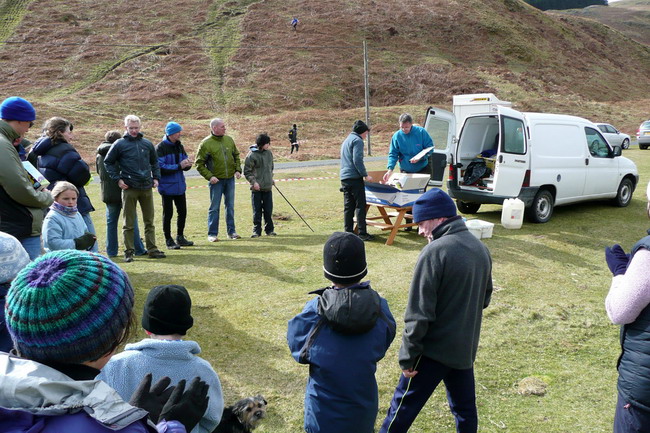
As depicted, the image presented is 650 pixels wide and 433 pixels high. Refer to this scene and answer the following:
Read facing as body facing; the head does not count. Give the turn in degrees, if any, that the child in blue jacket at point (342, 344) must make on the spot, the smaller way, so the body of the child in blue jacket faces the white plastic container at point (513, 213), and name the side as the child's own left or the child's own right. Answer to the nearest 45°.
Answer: approximately 45° to the child's own right

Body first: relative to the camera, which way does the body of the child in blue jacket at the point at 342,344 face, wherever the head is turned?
away from the camera

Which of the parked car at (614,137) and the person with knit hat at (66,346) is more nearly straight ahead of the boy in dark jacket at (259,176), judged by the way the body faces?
the person with knit hat

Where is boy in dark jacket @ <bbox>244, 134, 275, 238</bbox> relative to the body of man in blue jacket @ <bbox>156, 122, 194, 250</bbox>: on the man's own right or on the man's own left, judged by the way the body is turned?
on the man's own left

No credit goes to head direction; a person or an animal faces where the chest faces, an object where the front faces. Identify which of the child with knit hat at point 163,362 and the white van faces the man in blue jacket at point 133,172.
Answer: the child with knit hat

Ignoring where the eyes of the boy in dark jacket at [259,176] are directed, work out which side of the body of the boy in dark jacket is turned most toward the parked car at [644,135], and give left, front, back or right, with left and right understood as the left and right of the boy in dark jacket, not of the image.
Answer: left

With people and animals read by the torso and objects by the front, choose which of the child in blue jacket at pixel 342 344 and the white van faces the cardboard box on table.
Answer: the child in blue jacket

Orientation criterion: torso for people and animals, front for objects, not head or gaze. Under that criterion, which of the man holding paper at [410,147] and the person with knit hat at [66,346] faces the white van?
the person with knit hat

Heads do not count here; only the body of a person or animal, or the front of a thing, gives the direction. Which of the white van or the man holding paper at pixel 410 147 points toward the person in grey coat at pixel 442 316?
the man holding paper

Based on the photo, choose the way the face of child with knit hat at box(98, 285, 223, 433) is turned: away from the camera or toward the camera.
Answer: away from the camera

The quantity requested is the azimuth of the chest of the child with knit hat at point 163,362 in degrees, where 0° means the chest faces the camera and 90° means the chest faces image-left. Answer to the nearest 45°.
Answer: approximately 180°
